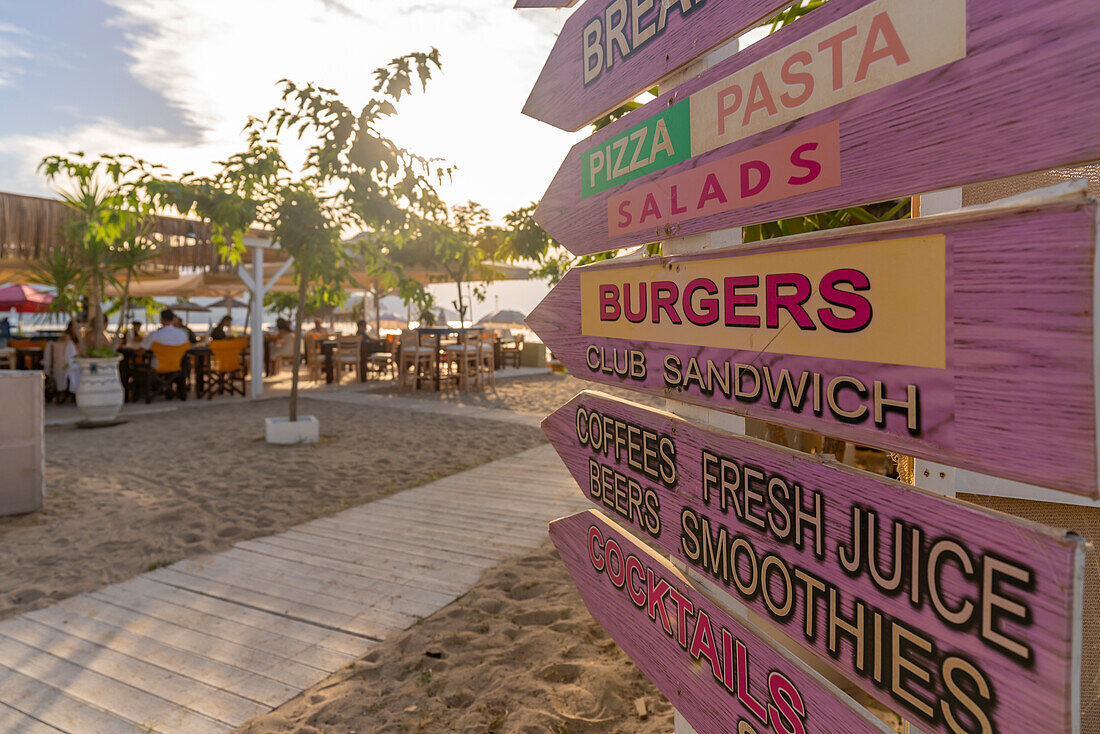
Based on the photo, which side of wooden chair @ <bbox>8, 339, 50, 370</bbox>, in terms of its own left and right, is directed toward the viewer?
back

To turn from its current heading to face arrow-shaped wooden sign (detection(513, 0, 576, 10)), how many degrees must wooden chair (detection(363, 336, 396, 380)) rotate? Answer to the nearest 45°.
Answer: approximately 180°

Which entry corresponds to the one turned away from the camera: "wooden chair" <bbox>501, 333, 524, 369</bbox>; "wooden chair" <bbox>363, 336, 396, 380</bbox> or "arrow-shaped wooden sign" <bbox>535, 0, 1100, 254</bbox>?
"wooden chair" <bbox>363, 336, 396, 380</bbox>

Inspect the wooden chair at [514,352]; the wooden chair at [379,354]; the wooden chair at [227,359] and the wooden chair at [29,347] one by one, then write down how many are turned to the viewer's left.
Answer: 1

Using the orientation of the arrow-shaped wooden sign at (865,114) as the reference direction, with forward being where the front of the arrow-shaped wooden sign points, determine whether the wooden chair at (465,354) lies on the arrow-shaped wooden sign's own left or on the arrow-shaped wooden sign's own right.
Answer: on the arrow-shaped wooden sign's own right
